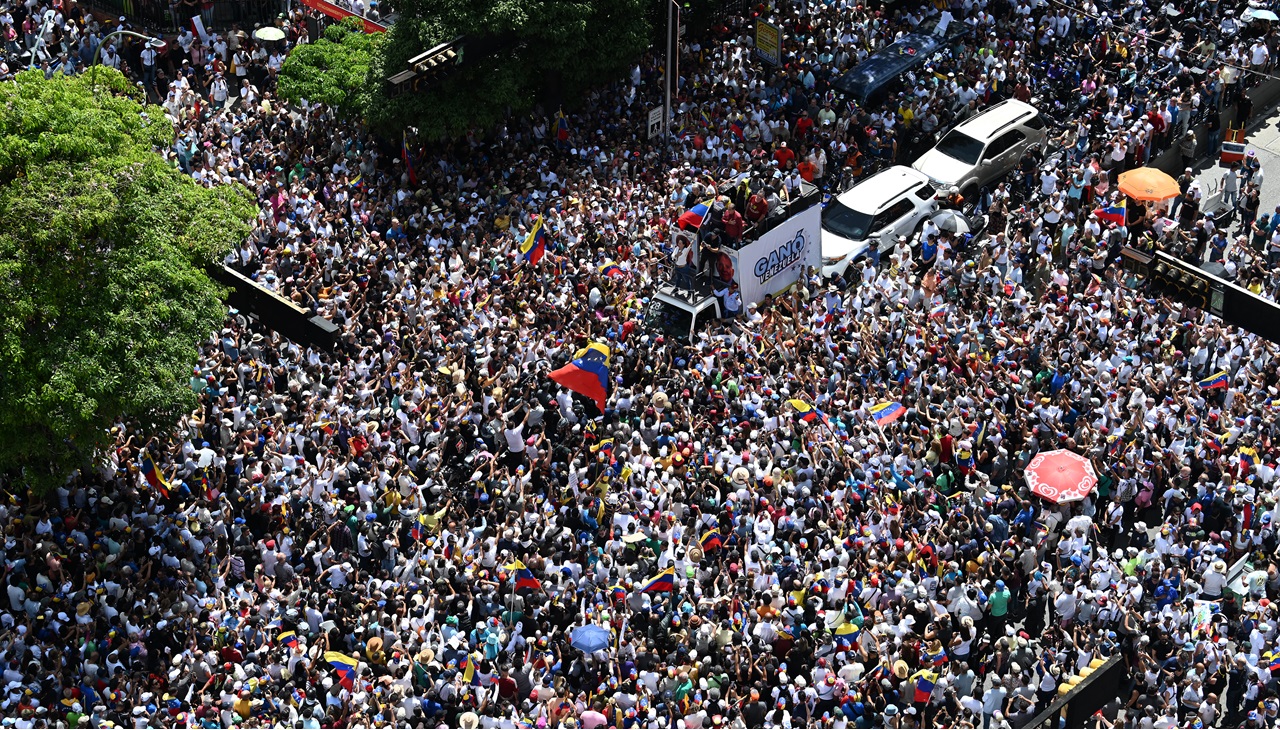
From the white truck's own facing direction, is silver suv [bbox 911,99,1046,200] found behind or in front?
behind

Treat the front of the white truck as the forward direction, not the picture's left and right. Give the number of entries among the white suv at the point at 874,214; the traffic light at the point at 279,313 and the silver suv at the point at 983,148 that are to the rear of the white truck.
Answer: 2

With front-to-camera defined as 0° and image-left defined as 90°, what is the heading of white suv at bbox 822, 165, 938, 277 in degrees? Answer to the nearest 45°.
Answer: approximately 45°

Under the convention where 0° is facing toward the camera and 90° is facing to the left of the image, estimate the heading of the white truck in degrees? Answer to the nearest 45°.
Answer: approximately 45°

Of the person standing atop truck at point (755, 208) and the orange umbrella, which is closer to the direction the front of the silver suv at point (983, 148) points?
the person standing atop truck

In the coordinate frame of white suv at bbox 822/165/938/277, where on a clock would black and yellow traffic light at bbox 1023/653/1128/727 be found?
The black and yellow traffic light is roughly at 10 o'clock from the white suv.

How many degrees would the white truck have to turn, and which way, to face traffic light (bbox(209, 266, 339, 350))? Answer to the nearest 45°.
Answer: approximately 45° to its right

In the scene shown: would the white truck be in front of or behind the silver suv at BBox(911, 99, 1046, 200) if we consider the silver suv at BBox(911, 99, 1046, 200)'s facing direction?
in front

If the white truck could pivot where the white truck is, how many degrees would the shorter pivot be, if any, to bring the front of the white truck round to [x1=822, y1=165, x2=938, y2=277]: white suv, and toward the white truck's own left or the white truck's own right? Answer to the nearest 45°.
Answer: approximately 180°

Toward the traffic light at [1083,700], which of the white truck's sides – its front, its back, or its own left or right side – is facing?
left

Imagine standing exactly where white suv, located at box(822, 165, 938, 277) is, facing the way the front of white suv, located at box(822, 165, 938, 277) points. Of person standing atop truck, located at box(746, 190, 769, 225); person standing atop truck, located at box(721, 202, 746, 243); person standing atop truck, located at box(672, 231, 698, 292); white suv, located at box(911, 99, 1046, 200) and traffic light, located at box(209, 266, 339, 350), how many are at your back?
1

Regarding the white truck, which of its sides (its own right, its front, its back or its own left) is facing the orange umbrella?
back

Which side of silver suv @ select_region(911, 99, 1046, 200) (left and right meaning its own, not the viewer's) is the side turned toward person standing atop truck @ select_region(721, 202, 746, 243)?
front

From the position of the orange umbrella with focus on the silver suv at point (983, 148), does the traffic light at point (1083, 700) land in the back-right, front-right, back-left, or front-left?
back-left

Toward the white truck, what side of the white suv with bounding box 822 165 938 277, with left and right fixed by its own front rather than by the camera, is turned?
front
